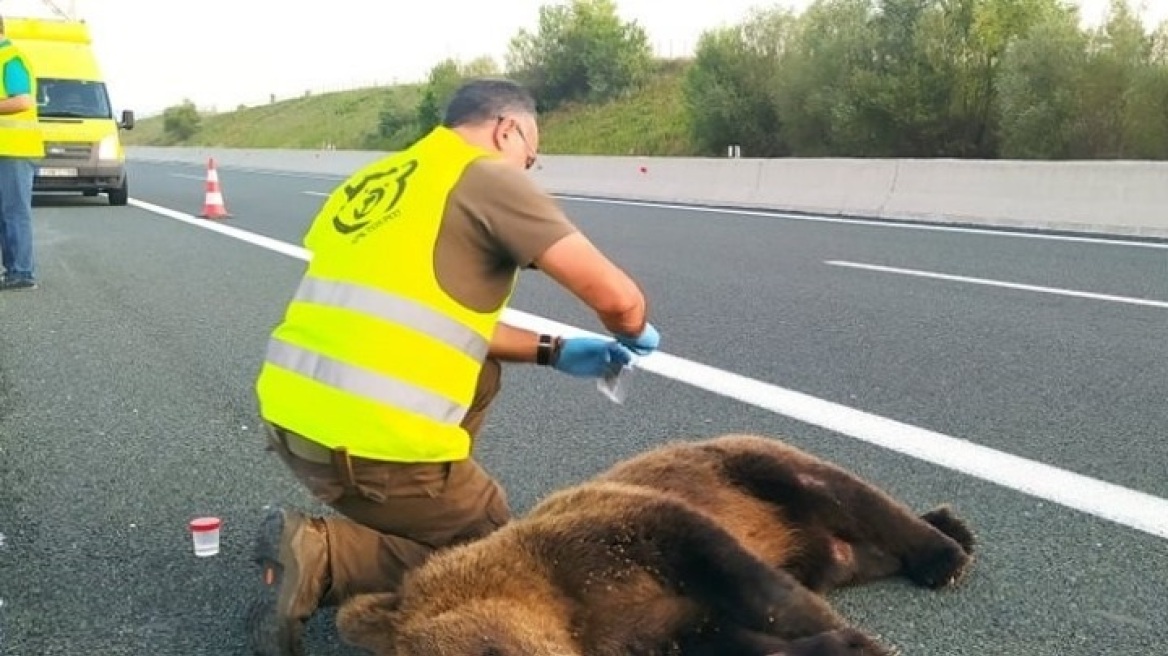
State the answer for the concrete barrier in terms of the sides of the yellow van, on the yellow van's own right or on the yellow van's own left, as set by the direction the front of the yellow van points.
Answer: on the yellow van's own left

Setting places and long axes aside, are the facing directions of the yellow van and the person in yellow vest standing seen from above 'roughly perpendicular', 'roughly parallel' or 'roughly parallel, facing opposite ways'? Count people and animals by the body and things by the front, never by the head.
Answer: roughly perpendicular

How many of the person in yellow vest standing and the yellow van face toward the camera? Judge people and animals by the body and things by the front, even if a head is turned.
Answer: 1

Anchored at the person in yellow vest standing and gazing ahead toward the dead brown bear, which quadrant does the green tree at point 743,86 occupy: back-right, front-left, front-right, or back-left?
back-left

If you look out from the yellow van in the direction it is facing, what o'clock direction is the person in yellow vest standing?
The person in yellow vest standing is roughly at 12 o'clock from the yellow van.

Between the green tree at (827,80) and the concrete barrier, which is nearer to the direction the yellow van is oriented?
the concrete barrier

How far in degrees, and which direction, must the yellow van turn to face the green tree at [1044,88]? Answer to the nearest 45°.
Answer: approximately 90° to its left

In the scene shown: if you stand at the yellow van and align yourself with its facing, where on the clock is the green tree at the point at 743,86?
The green tree is roughly at 8 o'clock from the yellow van.
